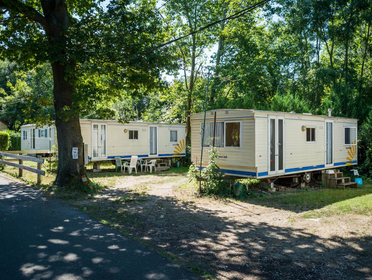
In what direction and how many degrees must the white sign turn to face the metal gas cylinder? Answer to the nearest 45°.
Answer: approximately 45° to its left

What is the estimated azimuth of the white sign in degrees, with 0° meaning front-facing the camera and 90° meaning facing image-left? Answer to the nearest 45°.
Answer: approximately 0°

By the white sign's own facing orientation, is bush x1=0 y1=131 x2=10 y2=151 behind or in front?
behind

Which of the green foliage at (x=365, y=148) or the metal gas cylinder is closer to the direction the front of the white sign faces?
the metal gas cylinder

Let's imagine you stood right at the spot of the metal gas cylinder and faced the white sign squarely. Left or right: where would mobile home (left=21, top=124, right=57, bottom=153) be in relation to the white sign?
right

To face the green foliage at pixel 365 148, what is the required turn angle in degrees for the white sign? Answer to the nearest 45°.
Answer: approximately 90° to its left

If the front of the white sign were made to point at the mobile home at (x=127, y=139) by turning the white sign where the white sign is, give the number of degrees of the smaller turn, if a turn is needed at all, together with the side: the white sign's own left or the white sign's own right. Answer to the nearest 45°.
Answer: approximately 180°

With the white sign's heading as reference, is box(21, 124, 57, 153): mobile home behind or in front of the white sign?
behind

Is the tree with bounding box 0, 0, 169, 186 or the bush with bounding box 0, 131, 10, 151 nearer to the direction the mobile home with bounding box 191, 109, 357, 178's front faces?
the tree

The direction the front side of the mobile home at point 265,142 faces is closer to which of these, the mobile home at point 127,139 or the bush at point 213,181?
the bush

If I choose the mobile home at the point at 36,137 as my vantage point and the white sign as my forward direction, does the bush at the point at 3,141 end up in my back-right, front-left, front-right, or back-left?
back-right

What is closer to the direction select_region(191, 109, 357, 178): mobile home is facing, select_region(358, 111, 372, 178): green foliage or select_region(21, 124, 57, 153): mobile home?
the green foliage

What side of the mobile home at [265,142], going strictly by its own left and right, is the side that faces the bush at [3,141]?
right

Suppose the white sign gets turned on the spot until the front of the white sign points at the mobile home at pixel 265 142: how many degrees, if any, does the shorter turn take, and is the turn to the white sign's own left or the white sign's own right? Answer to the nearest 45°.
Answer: approximately 90° to the white sign's own left
